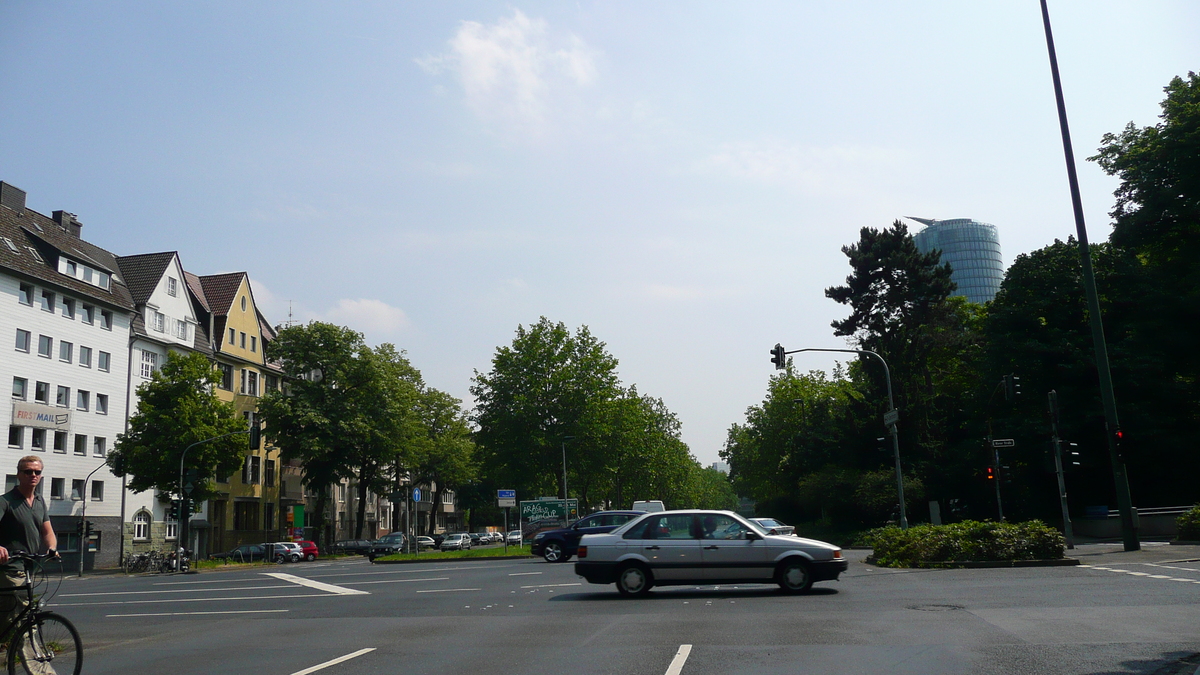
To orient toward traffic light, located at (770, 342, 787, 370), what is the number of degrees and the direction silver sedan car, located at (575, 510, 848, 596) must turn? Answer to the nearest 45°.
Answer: approximately 90° to its left

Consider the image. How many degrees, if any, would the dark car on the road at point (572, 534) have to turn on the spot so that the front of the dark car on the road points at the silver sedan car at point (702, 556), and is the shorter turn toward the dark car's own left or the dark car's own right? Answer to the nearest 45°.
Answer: approximately 90° to the dark car's own left

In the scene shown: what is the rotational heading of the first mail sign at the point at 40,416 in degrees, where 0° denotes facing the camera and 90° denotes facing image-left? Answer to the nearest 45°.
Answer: approximately 315°

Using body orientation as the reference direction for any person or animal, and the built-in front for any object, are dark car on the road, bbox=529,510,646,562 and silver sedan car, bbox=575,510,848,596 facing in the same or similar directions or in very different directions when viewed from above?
very different directions

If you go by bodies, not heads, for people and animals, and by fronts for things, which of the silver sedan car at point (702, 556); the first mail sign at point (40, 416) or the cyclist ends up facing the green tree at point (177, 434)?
the first mail sign

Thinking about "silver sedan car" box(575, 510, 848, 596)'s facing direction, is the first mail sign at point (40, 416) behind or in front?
behind

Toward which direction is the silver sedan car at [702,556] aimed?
to the viewer's right

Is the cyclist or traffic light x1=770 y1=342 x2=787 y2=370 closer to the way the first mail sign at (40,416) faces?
the traffic light

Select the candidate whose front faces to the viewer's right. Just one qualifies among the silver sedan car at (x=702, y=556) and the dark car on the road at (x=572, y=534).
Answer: the silver sedan car

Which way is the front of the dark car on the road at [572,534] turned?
to the viewer's left

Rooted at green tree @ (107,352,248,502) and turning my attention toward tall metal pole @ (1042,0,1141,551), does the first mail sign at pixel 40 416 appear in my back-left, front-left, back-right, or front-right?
back-right
